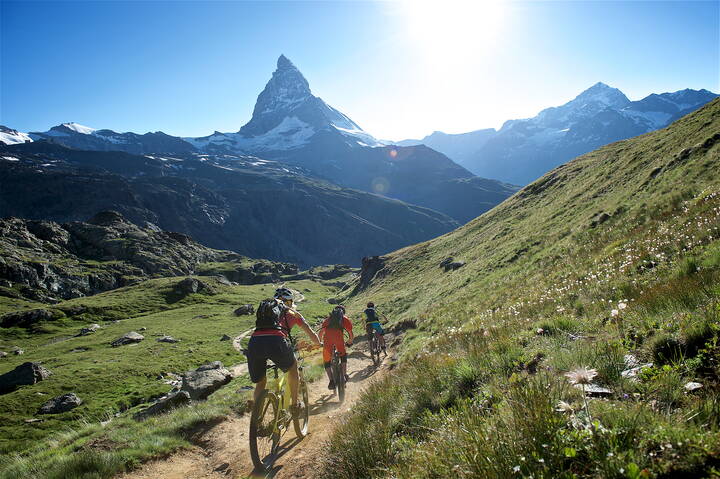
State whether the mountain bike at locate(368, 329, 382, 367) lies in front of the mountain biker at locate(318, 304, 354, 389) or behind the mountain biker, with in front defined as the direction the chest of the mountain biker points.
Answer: in front

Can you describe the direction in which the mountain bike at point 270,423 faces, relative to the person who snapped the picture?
facing away from the viewer and to the right of the viewer

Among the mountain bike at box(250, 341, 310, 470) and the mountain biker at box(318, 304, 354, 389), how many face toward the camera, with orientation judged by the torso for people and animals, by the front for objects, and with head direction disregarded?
0

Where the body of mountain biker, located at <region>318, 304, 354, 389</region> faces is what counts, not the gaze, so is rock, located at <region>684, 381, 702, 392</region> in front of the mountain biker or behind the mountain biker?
behind

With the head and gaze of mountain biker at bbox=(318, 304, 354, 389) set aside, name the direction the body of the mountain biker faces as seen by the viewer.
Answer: away from the camera

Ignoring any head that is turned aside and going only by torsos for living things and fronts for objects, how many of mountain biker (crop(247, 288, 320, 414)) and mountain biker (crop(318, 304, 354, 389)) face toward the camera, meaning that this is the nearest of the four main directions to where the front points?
0

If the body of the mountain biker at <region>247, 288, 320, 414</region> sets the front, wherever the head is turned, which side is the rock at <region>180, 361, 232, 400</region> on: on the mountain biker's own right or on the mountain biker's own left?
on the mountain biker's own left

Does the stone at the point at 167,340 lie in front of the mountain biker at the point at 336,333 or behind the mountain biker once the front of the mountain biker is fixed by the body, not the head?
in front

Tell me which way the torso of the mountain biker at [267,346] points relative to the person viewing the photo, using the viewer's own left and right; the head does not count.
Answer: facing away from the viewer and to the right of the viewer

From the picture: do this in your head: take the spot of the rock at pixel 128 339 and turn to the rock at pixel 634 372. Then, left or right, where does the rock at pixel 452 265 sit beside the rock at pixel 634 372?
left
